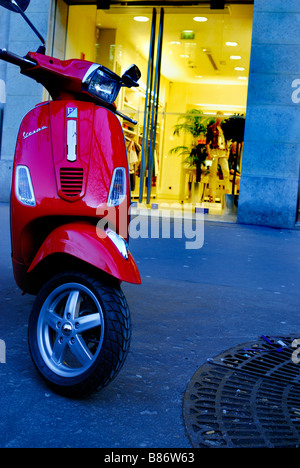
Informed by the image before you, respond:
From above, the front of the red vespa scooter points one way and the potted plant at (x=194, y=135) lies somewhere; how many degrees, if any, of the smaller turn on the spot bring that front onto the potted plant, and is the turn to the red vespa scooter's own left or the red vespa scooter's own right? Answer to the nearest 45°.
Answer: approximately 180°

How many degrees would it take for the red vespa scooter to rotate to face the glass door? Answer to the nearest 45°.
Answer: approximately 180°

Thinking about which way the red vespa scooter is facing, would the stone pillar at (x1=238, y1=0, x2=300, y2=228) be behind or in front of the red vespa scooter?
behind

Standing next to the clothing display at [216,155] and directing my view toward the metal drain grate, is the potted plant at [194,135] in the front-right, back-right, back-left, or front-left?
back-right

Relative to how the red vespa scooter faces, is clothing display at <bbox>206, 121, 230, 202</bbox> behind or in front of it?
behind

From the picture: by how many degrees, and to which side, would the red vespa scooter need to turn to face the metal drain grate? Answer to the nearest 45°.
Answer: approximately 45° to its left

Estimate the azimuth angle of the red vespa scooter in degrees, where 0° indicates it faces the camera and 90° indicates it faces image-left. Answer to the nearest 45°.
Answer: approximately 0°

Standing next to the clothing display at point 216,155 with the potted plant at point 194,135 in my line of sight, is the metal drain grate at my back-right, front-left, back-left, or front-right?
back-left
